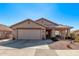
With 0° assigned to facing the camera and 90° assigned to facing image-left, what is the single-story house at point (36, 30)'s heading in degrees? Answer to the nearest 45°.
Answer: approximately 0°
